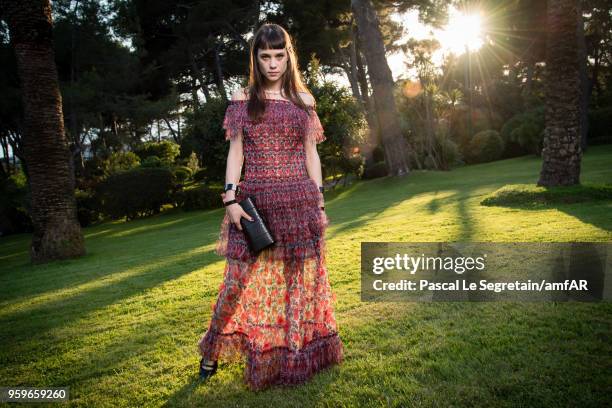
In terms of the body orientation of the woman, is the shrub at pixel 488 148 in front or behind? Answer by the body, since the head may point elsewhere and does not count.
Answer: behind

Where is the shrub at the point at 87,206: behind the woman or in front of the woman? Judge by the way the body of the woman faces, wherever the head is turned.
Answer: behind

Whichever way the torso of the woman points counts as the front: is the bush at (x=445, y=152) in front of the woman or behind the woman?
behind

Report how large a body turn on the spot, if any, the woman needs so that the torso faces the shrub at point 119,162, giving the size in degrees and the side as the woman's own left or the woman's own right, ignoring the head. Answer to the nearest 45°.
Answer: approximately 180°

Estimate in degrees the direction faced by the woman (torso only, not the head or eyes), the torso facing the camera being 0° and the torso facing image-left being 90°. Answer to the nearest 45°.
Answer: approximately 0°

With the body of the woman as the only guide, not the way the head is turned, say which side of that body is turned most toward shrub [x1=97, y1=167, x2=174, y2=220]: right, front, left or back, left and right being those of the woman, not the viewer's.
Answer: back

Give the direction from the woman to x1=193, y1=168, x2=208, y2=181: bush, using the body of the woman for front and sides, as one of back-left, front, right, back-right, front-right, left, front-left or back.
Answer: back

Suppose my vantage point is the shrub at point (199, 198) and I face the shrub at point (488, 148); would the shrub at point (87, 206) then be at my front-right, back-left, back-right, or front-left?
back-left

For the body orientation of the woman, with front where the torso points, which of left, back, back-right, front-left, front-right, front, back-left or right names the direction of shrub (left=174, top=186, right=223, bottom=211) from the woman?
back
